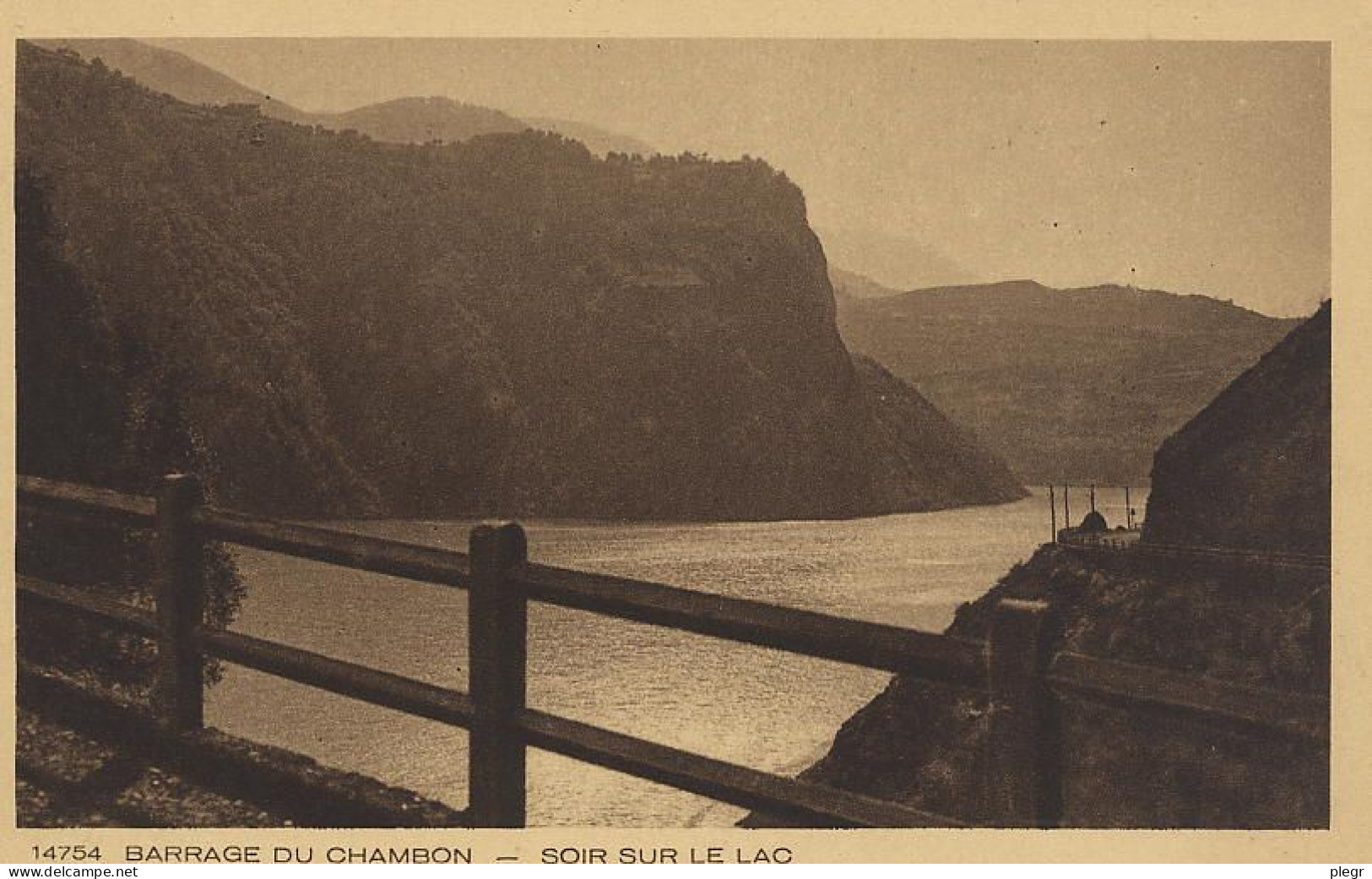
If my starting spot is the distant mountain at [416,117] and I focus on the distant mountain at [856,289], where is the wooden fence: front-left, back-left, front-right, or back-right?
back-right
